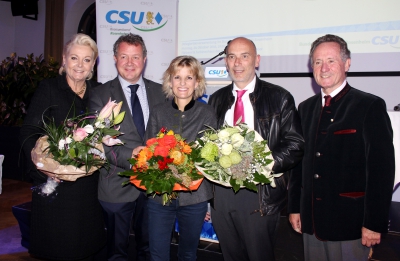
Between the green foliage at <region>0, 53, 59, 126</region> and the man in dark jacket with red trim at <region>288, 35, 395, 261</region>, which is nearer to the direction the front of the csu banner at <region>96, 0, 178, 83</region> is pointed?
the man in dark jacket with red trim

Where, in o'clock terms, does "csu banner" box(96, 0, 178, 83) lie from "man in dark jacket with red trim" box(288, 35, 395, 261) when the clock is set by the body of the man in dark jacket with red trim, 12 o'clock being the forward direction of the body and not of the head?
The csu banner is roughly at 3 o'clock from the man in dark jacket with red trim.

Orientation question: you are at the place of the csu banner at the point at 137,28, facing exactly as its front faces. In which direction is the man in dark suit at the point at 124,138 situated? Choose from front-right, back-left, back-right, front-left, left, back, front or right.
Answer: front

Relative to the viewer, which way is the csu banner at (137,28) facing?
toward the camera

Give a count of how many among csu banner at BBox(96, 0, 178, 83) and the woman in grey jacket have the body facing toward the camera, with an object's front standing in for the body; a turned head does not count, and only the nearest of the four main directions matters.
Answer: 2

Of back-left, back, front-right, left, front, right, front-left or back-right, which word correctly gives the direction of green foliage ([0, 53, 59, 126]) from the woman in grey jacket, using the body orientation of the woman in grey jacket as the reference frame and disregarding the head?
back-right

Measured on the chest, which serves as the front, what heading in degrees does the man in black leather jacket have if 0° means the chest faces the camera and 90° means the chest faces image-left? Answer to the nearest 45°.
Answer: approximately 45°

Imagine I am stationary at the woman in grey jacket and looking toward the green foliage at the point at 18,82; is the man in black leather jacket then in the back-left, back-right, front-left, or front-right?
back-right

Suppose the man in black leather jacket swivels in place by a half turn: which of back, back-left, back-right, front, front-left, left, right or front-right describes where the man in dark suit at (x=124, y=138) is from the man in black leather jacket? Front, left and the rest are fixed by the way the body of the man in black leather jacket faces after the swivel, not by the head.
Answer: back-left

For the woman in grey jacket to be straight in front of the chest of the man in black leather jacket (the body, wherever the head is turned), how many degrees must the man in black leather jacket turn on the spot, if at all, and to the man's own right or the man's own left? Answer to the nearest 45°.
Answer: approximately 45° to the man's own right

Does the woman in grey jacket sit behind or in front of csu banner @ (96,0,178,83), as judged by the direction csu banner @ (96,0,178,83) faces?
in front
